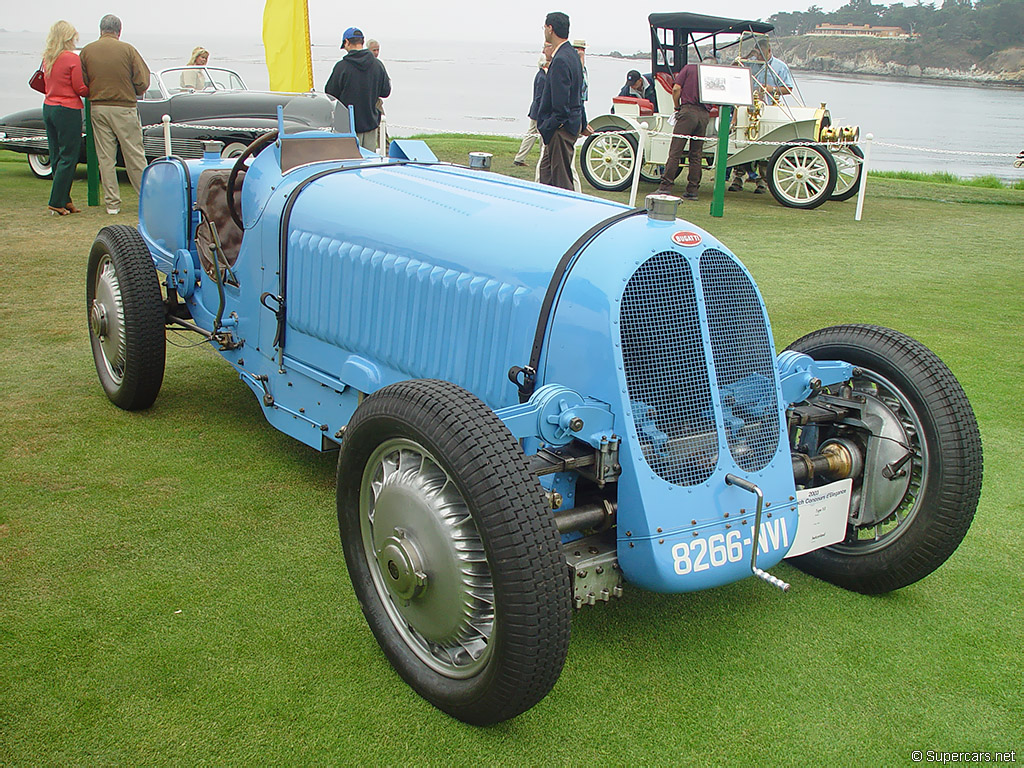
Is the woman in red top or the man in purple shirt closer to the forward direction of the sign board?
the woman in red top

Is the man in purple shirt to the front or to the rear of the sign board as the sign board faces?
to the rear

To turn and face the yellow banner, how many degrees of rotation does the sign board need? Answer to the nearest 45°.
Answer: approximately 90° to its right

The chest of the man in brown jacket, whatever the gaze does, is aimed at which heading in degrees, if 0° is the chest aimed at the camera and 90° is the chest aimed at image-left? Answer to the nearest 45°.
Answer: approximately 180°

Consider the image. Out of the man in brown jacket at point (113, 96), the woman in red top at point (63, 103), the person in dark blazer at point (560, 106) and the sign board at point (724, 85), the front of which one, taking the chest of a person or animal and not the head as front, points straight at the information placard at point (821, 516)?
the sign board
